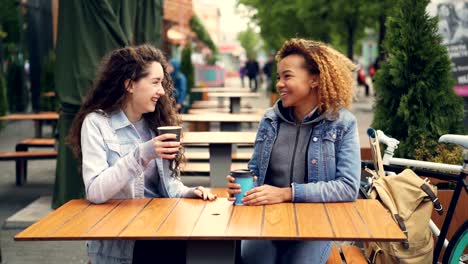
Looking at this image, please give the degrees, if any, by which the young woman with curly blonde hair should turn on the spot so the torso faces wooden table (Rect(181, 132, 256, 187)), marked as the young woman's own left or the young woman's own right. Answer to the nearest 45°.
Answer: approximately 135° to the young woman's own right

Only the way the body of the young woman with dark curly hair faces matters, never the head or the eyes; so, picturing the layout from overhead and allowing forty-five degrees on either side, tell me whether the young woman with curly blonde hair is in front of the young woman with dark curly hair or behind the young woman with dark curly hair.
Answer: in front

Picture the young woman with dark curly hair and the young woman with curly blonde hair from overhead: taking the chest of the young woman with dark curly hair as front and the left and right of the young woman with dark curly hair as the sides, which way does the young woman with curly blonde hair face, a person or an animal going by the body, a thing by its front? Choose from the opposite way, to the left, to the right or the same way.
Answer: to the right

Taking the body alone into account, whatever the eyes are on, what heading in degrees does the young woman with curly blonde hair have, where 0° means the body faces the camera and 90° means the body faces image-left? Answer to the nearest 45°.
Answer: approximately 45°

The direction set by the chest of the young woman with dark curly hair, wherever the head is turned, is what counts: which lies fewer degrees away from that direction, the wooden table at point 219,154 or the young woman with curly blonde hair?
the young woman with curly blonde hair

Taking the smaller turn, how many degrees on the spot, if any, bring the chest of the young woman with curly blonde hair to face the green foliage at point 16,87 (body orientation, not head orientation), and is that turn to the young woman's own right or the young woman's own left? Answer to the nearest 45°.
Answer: approximately 90° to the young woman's own right

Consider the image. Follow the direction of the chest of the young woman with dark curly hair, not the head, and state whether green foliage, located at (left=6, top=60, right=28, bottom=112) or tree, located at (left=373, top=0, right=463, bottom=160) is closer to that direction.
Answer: the tree

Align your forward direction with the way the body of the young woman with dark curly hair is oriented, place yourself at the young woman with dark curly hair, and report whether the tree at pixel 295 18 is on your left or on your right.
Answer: on your left

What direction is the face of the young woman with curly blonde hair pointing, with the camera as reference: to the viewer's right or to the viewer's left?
to the viewer's left
